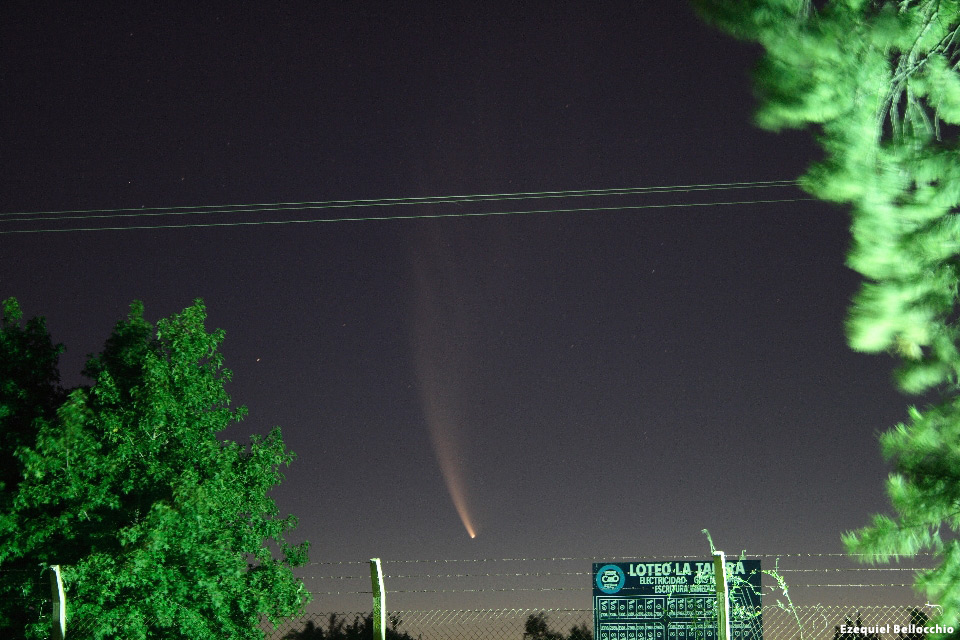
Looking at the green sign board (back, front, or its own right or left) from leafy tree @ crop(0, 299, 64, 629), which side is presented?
right

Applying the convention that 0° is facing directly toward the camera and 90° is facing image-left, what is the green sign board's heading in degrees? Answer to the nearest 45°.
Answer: approximately 0°

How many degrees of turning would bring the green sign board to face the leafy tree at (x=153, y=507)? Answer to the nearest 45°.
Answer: approximately 90° to its right
